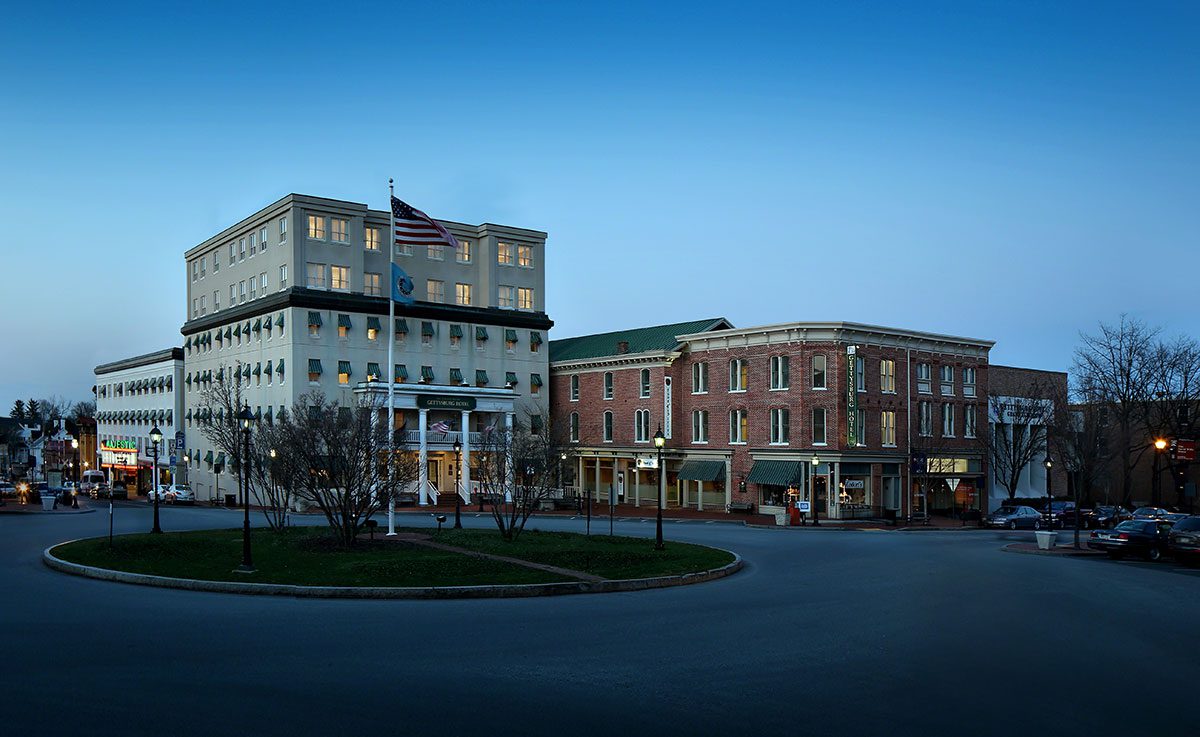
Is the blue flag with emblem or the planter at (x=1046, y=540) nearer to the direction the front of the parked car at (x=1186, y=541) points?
the blue flag with emblem

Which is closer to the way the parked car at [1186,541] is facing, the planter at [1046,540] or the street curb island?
the planter
